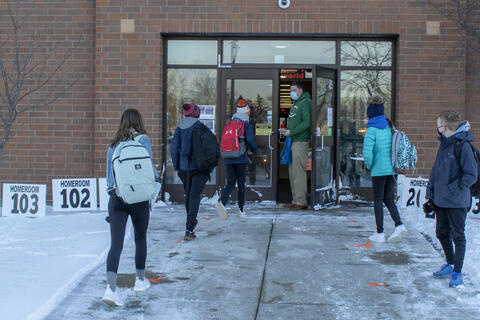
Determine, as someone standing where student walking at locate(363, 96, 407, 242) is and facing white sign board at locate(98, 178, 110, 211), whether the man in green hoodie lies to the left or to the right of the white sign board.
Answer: right

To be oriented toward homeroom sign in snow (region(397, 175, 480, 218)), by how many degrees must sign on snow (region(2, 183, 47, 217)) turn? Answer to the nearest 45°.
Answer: approximately 90° to its left

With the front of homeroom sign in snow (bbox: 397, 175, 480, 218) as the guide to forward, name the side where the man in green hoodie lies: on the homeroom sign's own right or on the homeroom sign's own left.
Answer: on the homeroom sign's own right

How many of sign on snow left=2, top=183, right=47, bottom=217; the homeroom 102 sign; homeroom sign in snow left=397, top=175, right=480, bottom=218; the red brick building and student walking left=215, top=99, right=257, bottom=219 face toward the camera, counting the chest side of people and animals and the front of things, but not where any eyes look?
4

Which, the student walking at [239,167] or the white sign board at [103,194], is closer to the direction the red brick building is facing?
the student walking

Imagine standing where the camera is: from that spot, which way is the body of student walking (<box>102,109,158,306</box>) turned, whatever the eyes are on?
away from the camera

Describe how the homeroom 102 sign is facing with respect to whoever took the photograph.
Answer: facing the viewer

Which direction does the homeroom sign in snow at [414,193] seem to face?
toward the camera

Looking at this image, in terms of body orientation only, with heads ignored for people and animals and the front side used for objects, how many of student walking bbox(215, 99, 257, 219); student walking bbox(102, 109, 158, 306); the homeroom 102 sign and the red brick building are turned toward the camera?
2

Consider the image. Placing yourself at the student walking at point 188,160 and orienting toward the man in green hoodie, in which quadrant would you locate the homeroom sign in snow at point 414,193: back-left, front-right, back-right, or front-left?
front-right

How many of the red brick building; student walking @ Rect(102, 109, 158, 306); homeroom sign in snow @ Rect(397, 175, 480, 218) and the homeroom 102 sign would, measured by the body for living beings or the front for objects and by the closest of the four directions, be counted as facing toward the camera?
3

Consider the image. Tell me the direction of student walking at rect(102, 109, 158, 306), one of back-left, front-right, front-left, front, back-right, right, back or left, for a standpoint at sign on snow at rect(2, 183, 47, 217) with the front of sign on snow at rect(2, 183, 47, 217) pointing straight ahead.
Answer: front

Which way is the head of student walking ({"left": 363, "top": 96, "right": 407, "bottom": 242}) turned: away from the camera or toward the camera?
away from the camera

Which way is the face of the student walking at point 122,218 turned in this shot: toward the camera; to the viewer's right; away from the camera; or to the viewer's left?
away from the camera
